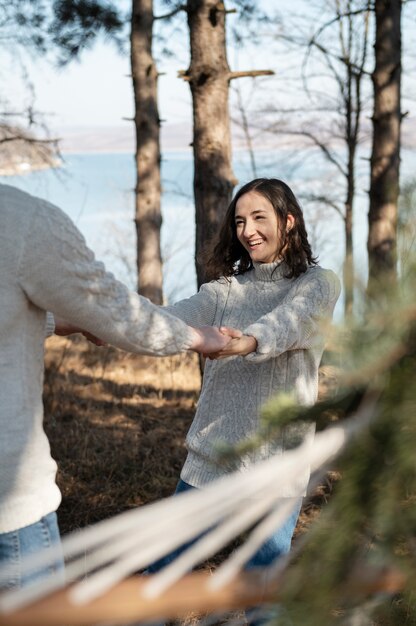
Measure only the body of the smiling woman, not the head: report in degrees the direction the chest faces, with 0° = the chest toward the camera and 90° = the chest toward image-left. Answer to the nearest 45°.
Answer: approximately 45°

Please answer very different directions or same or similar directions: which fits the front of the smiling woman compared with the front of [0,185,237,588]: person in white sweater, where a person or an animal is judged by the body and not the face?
very different directions

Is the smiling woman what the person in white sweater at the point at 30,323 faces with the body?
yes

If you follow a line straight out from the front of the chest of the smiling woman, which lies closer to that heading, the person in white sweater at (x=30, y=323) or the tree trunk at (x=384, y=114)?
the person in white sweater

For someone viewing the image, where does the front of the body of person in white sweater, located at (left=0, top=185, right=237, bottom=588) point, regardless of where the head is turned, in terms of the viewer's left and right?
facing away from the viewer and to the right of the viewer

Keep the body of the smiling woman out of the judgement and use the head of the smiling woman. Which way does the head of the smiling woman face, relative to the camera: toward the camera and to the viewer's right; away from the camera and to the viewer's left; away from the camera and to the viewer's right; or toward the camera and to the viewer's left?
toward the camera and to the viewer's left

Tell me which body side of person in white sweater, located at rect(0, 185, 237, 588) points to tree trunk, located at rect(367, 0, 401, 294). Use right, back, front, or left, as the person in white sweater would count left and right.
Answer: front

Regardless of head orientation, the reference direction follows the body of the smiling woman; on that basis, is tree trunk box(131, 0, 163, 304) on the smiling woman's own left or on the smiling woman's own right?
on the smiling woman's own right

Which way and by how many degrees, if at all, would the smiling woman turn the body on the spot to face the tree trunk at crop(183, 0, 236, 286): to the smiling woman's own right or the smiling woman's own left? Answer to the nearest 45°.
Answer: approximately 135° to the smiling woman's own right
